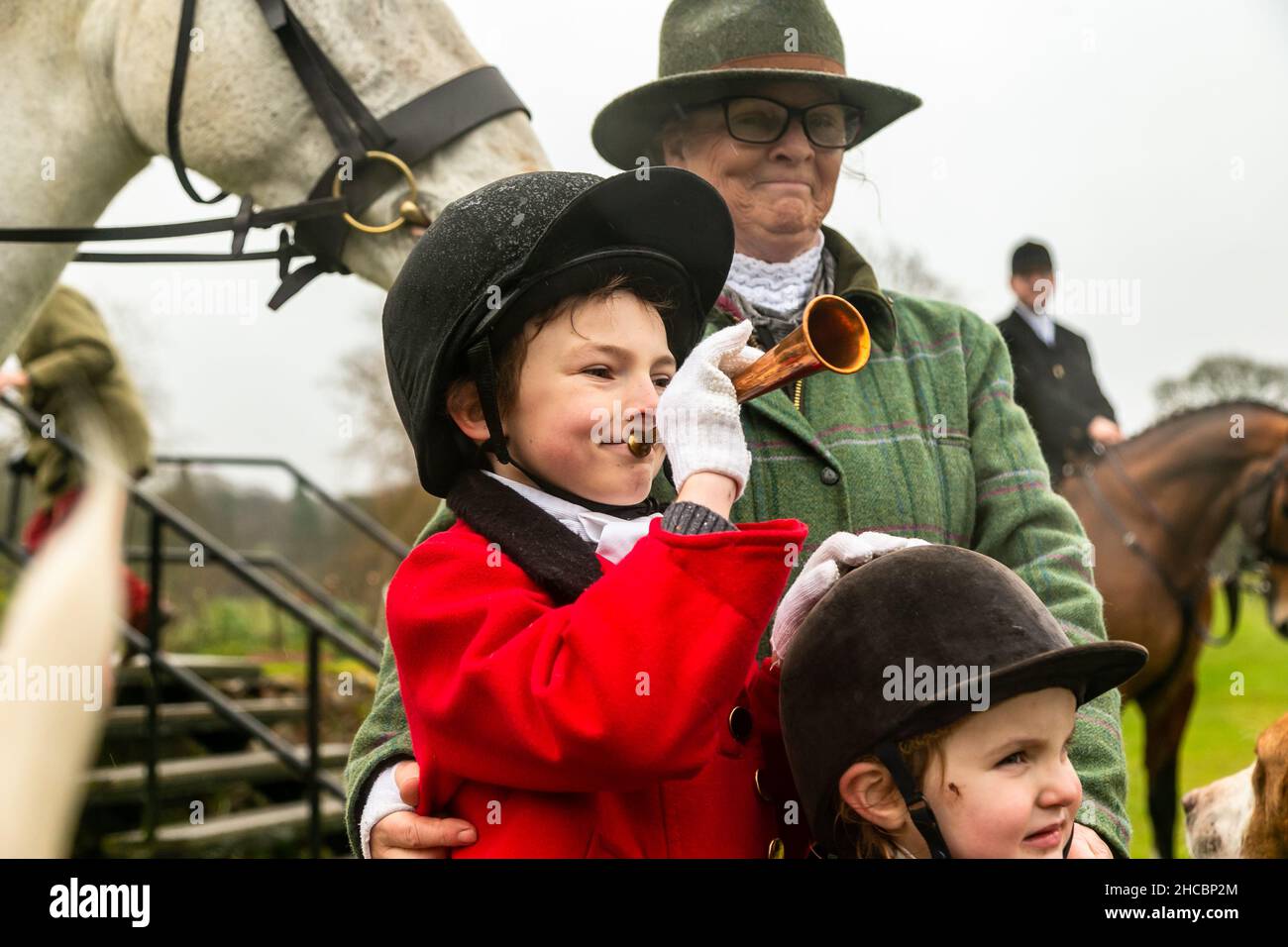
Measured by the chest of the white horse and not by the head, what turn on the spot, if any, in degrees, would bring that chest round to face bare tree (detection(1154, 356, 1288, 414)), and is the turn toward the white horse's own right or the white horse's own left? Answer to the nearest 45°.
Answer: approximately 45° to the white horse's own left

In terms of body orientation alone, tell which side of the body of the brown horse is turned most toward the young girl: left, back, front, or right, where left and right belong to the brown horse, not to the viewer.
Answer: right

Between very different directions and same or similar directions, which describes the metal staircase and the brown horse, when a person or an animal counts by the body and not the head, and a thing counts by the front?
same or similar directions

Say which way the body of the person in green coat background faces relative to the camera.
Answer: to the viewer's left

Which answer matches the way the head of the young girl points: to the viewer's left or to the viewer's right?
to the viewer's right

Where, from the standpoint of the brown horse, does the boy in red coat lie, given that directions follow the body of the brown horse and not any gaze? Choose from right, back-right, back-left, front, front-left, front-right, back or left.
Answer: right

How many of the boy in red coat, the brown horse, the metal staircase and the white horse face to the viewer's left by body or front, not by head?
0

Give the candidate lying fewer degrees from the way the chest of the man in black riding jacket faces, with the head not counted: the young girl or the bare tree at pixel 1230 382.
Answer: the young girl

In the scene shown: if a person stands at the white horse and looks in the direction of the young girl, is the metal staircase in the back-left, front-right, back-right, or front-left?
back-left

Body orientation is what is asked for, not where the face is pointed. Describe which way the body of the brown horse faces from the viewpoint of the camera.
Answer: to the viewer's right

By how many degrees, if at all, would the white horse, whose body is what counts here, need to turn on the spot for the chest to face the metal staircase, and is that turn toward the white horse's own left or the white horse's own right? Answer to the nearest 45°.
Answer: approximately 90° to the white horse's own left

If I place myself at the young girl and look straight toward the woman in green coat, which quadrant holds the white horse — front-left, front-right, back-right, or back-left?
front-left

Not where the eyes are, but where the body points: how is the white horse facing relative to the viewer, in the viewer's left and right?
facing to the right of the viewer
